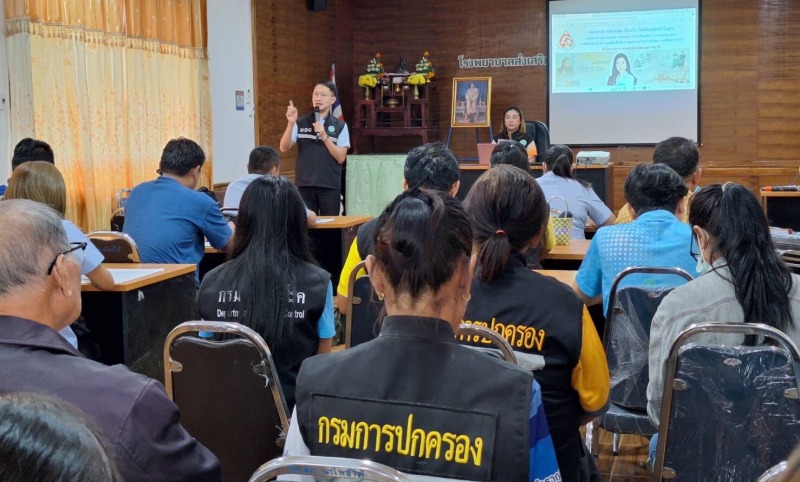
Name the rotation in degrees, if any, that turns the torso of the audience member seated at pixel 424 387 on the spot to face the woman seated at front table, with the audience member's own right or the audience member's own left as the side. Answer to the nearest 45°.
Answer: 0° — they already face them

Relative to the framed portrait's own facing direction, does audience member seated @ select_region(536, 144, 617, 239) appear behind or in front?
in front

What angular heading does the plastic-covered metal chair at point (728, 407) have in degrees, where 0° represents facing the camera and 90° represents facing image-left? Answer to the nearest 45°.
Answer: approximately 180°

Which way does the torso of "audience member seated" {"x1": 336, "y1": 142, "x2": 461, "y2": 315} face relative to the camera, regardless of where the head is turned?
away from the camera

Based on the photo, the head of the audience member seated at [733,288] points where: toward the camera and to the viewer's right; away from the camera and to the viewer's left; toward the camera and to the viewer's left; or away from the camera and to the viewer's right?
away from the camera and to the viewer's left

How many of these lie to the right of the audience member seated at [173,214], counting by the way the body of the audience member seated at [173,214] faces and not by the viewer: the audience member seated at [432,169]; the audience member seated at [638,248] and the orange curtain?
2

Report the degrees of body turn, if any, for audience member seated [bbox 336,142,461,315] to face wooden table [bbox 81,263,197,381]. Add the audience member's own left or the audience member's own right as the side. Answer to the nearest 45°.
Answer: approximately 90° to the audience member's own left

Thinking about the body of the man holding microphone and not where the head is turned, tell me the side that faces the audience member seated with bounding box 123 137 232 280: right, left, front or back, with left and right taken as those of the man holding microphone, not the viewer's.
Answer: front

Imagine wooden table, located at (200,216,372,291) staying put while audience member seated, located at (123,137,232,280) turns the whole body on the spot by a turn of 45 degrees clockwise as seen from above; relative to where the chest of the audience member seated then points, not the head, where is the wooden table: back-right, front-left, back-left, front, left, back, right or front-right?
front-left

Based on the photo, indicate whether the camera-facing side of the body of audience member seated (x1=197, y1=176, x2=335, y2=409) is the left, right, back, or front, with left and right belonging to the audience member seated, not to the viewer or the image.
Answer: back

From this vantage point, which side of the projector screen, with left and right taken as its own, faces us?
front

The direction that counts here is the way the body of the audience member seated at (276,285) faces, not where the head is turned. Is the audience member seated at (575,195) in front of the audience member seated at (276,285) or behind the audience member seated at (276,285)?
in front

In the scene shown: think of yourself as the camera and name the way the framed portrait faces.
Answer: facing the viewer

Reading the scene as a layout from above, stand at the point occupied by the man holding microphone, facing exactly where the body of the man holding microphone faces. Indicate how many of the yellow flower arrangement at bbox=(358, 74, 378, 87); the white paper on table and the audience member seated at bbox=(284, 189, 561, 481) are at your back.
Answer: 1

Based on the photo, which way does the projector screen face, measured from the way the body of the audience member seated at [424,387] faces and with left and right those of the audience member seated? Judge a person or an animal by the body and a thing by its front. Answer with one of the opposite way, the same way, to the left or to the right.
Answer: the opposite way

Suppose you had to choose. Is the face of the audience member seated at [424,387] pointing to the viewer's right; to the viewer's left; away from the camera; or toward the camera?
away from the camera

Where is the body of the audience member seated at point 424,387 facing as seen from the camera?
away from the camera

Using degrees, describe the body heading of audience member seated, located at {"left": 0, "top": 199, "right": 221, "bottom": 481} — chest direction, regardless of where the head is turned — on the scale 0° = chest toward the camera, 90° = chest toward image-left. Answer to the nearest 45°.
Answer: approximately 225°

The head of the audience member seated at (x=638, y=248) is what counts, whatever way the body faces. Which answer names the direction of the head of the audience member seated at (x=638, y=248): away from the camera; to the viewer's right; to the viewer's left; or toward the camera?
away from the camera

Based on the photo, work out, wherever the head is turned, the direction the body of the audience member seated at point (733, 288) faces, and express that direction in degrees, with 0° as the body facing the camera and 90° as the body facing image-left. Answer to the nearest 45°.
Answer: approximately 135°
